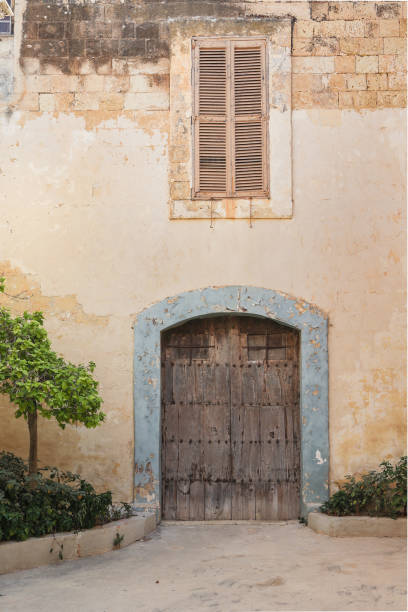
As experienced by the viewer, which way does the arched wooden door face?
facing the viewer

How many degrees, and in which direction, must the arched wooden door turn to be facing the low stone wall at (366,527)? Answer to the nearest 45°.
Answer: approximately 45° to its left

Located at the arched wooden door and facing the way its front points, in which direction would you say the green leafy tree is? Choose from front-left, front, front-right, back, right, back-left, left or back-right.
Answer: front-right

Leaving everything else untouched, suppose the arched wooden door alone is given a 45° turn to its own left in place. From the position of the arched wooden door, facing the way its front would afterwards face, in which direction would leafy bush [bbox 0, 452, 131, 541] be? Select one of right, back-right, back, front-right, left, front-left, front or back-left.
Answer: right

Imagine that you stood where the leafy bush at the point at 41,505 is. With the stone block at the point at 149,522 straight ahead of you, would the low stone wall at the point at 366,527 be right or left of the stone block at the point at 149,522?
right

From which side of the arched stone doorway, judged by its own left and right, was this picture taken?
front
